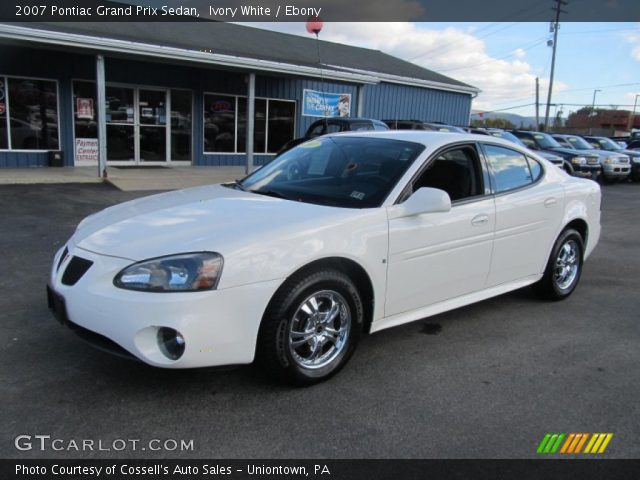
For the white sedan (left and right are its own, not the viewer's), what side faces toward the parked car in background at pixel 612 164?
back

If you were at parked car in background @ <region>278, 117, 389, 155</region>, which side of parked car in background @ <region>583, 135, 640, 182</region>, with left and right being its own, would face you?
right

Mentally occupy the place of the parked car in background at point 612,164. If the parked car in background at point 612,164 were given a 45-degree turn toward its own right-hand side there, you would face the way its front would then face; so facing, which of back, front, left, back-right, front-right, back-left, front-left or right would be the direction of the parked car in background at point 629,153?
back

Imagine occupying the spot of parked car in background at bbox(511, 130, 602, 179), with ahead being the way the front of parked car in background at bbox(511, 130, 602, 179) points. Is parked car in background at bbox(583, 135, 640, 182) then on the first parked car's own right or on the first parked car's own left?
on the first parked car's own left

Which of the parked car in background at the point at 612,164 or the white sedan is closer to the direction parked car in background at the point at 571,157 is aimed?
the white sedan

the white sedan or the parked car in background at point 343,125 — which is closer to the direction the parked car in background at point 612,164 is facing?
the white sedan

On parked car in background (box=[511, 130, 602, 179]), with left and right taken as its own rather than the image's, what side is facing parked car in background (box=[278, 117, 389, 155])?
right

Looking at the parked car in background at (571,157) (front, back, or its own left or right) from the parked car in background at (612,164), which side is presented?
left

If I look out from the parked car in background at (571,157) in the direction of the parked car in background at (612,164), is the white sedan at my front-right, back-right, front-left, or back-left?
back-right

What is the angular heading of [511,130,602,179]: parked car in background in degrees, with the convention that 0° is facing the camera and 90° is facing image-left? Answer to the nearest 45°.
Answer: approximately 315°

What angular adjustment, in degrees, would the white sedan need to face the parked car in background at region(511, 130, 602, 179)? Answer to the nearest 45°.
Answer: approximately 180°

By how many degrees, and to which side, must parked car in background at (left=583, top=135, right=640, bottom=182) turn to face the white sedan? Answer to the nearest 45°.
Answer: approximately 45° to its right

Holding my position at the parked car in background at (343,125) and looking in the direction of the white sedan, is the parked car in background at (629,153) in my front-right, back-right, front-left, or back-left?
back-left
